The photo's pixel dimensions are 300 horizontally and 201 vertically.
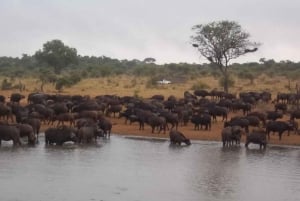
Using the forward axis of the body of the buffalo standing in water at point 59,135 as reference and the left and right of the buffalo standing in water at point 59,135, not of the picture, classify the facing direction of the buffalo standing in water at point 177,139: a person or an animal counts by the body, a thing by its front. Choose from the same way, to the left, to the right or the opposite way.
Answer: the same way

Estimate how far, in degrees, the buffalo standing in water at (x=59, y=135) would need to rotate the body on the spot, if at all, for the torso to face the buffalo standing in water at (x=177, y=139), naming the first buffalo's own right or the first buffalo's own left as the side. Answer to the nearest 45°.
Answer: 0° — it already faces it

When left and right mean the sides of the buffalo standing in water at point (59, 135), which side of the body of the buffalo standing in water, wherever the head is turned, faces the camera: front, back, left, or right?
right
